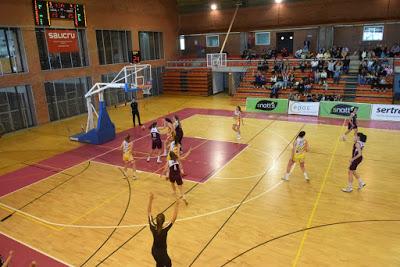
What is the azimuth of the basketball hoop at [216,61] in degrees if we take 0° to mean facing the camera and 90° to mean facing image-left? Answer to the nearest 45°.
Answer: approximately 0°

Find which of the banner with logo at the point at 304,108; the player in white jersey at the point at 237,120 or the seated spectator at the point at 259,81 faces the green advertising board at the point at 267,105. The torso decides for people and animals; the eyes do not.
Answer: the seated spectator

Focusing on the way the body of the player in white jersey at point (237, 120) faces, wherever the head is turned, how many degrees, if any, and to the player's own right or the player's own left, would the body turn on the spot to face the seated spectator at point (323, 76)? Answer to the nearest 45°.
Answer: approximately 180°

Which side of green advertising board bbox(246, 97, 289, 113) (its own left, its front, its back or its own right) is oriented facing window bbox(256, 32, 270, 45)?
back

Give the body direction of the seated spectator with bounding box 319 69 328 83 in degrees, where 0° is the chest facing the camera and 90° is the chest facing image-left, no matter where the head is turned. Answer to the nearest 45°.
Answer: approximately 45°

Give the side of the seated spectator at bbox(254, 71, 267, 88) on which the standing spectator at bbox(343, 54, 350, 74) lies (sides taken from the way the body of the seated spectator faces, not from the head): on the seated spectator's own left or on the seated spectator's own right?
on the seated spectator's own left

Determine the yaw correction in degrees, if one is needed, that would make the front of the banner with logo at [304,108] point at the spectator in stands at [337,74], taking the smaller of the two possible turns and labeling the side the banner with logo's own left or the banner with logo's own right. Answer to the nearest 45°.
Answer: approximately 135° to the banner with logo's own left

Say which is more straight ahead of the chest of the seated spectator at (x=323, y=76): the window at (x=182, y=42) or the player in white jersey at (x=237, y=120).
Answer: the player in white jersey

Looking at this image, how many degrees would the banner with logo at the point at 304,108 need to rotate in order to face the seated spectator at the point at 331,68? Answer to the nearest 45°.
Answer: approximately 180°

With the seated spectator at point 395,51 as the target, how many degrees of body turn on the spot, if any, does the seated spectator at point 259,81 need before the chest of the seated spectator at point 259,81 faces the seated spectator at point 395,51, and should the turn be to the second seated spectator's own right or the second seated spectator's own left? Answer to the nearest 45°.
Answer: approximately 90° to the second seated spectator's own left

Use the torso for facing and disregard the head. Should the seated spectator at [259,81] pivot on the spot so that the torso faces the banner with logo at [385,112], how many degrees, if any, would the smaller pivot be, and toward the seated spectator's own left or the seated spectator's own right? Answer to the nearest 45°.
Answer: approximately 45° to the seated spectator's own left

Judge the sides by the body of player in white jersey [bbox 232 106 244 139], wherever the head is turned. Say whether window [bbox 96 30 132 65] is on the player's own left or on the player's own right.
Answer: on the player's own right

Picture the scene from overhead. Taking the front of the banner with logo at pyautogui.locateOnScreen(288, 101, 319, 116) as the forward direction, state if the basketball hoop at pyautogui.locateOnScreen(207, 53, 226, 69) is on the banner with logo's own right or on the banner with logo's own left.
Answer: on the banner with logo's own right
